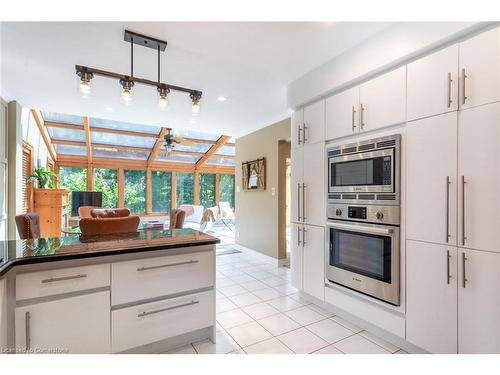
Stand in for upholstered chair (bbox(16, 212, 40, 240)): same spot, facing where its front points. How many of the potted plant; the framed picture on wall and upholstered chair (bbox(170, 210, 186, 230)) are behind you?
0

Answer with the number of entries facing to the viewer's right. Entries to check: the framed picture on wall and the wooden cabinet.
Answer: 1

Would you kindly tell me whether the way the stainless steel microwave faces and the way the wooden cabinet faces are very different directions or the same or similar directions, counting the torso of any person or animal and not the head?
very different directions

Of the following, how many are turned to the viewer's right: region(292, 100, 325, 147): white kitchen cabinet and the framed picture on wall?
0

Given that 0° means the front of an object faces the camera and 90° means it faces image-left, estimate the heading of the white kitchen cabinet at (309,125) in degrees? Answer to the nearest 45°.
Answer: approximately 45°

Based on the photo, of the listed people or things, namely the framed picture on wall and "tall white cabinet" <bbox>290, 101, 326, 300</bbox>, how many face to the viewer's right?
0

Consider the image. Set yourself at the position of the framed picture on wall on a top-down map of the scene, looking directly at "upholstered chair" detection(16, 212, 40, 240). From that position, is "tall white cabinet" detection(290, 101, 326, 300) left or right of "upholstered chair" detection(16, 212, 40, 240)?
left

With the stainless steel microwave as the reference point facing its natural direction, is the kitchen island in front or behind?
in front

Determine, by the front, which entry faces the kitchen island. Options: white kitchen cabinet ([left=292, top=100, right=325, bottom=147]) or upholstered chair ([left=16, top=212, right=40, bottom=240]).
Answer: the white kitchen cabinet

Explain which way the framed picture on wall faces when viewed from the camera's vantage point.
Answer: facing the viewer and to the left of the viewer

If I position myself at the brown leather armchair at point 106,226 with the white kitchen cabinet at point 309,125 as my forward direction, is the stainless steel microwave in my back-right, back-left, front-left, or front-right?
front-right

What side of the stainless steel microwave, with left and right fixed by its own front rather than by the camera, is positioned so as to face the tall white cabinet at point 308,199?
right

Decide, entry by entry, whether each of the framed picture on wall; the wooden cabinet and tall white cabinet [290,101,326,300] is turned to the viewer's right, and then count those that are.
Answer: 1

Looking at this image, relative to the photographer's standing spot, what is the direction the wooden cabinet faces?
facing to the right of the viewer

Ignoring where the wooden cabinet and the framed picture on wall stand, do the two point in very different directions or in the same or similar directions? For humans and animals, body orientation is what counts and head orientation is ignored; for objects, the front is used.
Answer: very different directions

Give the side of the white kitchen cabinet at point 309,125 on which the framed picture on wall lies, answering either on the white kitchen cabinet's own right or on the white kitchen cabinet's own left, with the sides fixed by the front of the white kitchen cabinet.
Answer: on the white kitchen cabinet's own right

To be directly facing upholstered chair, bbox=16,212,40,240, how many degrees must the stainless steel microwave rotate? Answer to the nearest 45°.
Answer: approximately 45° to its right

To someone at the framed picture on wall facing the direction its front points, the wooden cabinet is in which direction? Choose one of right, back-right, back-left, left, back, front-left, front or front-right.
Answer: front-right

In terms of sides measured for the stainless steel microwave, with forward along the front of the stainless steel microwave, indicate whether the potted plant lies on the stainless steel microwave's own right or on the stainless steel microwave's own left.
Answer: on the stainless steel microwave's own right
